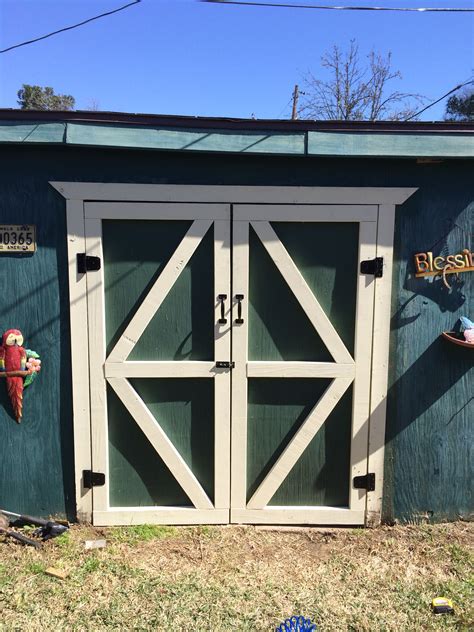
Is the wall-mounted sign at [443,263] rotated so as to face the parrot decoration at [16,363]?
no

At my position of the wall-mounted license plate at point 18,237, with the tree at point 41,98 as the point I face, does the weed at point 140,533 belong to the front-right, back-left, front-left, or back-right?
back-right

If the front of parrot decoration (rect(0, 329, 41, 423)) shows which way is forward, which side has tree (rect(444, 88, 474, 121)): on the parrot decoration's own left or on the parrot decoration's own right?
on the parrot decoration's own left

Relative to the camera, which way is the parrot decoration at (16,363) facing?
toward the camera

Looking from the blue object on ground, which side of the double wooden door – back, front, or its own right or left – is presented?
front

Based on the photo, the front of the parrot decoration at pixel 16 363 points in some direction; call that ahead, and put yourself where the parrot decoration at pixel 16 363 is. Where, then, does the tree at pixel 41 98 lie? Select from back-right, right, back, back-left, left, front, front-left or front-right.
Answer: back

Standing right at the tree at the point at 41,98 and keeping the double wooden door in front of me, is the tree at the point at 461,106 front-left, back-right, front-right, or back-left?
front-left

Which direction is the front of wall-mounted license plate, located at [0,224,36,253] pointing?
toward the camera

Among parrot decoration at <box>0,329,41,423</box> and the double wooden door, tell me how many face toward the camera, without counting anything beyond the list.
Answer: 2

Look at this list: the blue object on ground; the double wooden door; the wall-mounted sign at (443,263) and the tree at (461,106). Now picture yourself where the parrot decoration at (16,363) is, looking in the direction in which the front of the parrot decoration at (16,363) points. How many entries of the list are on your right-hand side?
0

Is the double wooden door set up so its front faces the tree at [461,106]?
no

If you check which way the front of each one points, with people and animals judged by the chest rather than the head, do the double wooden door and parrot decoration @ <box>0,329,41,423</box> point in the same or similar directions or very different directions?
same or similar directions

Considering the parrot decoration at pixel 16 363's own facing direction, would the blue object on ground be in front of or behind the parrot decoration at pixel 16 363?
in front

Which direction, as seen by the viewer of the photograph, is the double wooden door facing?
facing the viewer

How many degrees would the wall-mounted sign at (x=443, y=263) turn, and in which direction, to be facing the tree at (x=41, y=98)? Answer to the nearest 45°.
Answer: approximately 135° to its right
